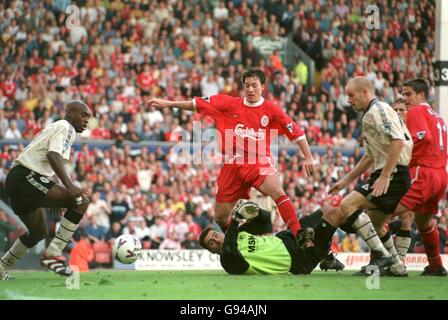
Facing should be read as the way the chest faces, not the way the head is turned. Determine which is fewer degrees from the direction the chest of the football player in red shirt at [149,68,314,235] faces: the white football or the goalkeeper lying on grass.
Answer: the goalkeeper lying on grass

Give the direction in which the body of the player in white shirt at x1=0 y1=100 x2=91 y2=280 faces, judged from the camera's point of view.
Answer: to the viewer's right

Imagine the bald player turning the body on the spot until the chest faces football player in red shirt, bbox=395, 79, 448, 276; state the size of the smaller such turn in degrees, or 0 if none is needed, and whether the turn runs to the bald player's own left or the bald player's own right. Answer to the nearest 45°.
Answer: approximately 135° to the bald player's own right

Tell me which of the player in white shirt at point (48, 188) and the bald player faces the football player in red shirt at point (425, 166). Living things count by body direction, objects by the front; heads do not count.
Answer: the player in white shirt

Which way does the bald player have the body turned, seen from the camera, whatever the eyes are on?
to the viewer's left

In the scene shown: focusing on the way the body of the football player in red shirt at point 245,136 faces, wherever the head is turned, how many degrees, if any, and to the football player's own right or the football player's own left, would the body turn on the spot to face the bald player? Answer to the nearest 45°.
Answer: approximately 45° to the football player's own left

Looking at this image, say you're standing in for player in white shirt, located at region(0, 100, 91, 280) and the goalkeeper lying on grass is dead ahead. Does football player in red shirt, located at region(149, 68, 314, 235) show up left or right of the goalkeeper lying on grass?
left

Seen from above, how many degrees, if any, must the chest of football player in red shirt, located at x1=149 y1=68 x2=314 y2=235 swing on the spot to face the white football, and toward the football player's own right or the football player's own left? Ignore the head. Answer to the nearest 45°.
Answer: approximately 45° to the football player's own right

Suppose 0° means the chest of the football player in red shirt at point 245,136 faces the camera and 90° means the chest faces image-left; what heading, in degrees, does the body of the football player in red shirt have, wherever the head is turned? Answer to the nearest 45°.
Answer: approximately 0°
